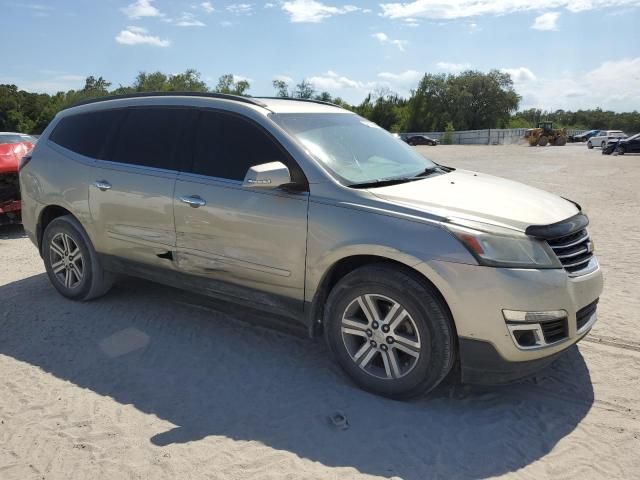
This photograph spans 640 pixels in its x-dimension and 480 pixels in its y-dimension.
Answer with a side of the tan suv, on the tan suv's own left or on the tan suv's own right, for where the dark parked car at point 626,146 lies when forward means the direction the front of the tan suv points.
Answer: on the tan suv's own left

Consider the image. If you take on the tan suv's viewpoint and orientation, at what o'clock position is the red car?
The red car is roughly at 6 o'clock from the tan suv.

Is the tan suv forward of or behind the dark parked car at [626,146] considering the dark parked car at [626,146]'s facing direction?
forward

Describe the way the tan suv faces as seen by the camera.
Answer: facing the viewer and to the right of the viewer

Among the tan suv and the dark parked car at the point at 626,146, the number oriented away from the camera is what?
0

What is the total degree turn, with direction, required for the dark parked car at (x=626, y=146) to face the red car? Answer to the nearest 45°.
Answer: approximately 45° to its left
